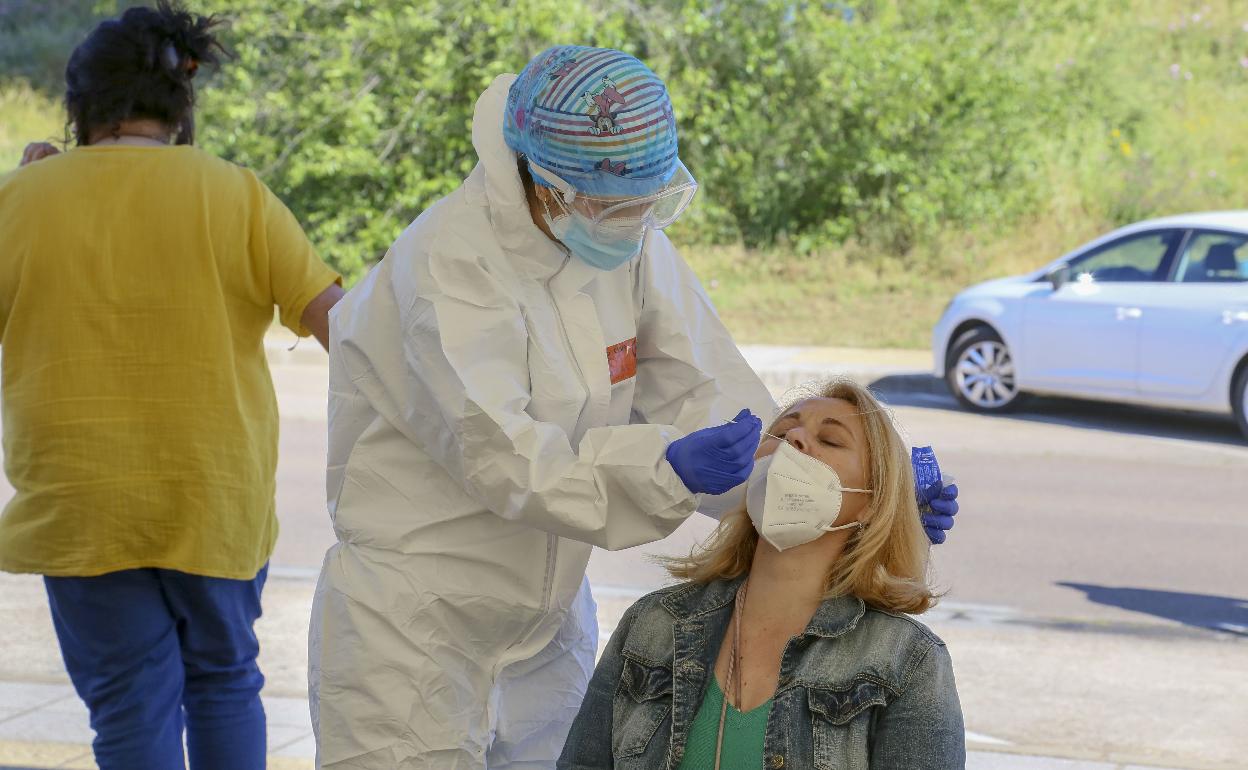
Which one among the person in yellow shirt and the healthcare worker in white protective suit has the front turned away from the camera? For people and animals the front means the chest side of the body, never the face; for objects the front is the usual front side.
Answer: the person in yellow shirt

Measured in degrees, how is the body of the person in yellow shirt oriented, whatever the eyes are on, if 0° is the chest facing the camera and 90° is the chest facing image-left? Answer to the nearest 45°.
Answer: approximately 180°

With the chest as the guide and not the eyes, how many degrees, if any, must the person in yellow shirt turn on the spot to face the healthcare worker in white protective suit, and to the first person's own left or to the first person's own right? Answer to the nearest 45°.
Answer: approximately 135° to the first person's own right

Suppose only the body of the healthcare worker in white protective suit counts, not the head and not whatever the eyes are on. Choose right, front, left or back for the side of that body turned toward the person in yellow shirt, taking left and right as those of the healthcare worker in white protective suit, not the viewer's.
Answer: back

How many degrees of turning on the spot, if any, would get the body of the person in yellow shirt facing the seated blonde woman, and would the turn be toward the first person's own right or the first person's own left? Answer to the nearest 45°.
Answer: approximately 135° to the first person's own right

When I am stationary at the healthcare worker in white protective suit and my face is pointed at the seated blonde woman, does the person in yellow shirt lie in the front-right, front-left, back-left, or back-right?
back-left

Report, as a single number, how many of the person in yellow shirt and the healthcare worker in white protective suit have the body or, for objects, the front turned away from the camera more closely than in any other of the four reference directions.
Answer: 1

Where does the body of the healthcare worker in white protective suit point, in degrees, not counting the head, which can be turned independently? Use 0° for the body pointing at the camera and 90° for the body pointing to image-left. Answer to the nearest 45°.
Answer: approximately 315°

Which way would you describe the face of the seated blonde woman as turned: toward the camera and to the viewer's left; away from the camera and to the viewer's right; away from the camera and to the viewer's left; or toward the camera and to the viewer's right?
toward the camera and to the viewer's left
